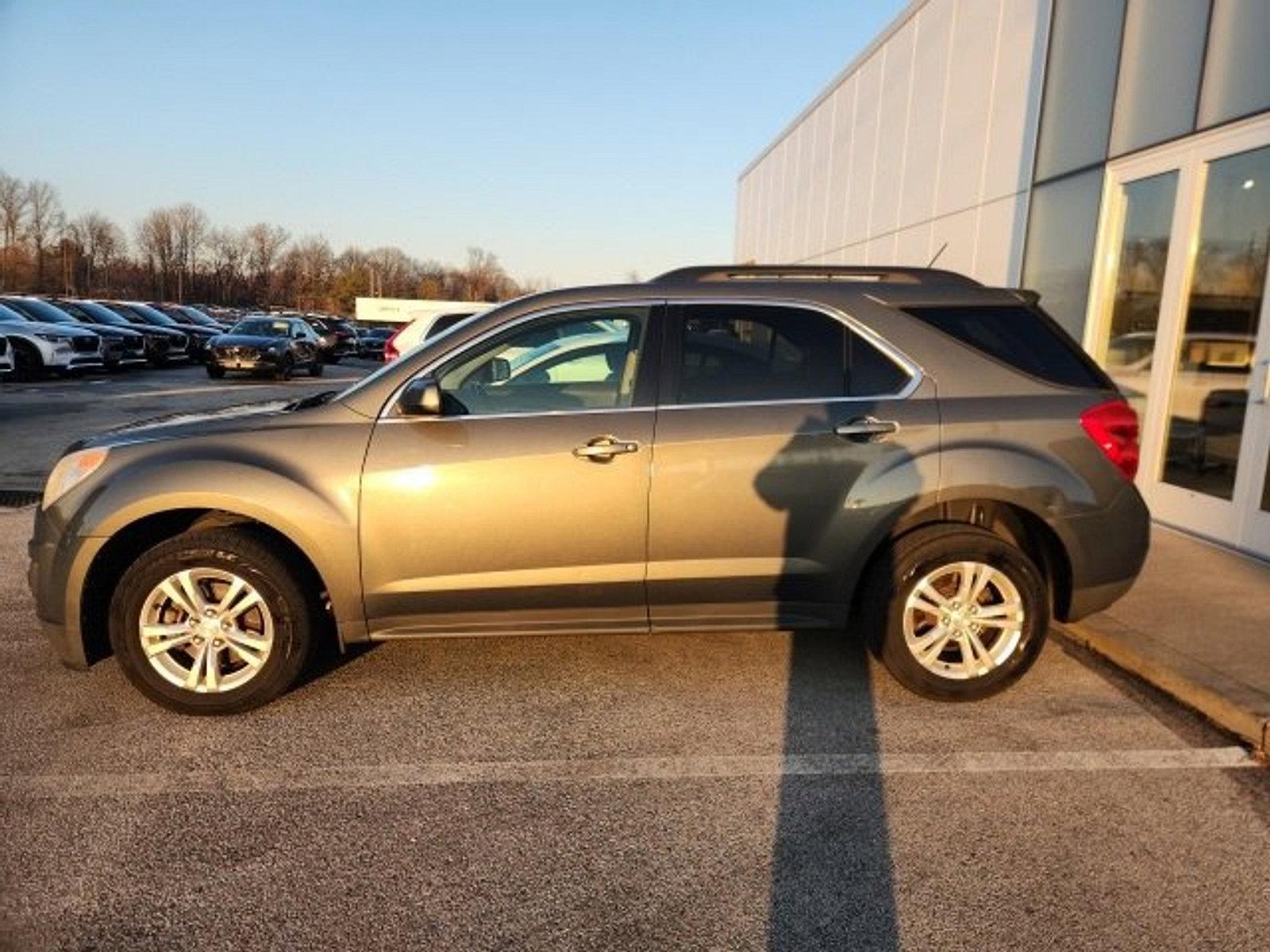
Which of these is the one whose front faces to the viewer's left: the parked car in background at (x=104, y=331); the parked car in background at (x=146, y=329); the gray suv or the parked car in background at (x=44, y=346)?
the gray suv

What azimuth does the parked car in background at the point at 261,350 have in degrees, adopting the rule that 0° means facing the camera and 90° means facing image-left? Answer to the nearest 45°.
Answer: approximately 45°

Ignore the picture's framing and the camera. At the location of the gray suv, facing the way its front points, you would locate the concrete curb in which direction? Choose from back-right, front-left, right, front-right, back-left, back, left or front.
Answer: back

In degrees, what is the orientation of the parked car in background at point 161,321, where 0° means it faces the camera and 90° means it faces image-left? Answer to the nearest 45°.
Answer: approximately 315°

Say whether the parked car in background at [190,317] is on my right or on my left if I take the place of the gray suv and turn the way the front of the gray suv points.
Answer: on my right

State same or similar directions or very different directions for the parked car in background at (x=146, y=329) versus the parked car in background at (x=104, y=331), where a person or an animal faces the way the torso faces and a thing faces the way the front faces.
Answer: same or similar directions

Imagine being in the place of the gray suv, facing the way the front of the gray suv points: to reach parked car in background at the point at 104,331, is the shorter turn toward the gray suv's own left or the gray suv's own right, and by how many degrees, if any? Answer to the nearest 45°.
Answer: approximately 45° to the gray suv's own right

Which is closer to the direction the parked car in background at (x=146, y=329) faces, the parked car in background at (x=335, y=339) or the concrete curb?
the concrete curb

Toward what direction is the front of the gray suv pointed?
to the viewer's left

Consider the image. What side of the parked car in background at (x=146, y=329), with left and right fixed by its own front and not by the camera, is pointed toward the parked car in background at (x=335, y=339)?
left

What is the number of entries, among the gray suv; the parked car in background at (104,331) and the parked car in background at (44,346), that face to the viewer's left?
1

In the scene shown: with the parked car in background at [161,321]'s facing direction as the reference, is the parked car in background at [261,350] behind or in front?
in front

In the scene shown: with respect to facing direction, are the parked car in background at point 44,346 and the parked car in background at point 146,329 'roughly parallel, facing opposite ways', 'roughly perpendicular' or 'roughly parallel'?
roughly parallel
